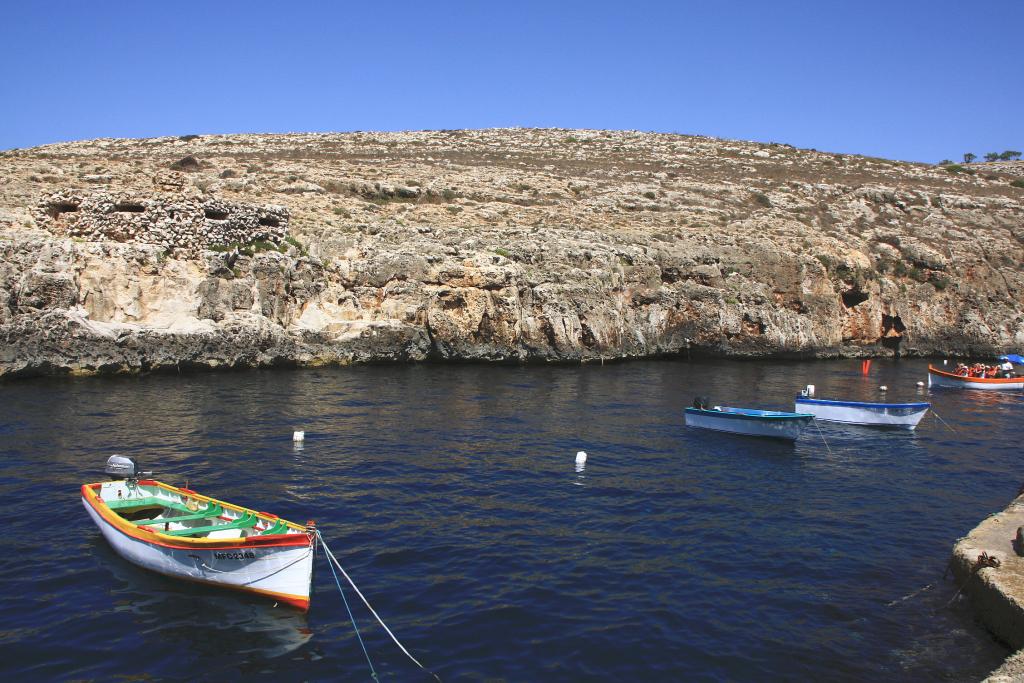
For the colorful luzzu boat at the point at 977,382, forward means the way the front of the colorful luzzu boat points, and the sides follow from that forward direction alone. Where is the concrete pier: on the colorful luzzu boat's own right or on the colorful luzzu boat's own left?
on the colorful luzzu boat's own left

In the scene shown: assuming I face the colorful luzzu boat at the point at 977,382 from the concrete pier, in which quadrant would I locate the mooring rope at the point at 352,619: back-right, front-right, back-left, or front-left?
back-left

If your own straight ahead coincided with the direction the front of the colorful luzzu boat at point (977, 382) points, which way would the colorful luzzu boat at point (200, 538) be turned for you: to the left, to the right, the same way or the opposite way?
the opposite way

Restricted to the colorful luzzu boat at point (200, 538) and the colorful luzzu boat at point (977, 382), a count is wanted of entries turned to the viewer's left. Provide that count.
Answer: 1

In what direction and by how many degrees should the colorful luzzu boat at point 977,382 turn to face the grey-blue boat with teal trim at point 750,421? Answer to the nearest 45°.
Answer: approximately 90° to its left

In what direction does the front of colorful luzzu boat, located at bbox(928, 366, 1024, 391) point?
to the viewer's left

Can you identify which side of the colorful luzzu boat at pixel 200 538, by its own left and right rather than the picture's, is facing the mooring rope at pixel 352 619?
front

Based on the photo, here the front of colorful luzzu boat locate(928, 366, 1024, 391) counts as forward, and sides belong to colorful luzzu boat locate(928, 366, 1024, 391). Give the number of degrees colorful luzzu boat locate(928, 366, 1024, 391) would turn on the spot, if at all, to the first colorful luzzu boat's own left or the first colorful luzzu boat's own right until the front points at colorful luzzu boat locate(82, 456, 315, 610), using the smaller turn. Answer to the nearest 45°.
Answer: approximately 90° to the first colorful luzzu boat's own left

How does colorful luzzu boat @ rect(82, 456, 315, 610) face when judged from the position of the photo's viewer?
facing the viewer and to the right of the viewer

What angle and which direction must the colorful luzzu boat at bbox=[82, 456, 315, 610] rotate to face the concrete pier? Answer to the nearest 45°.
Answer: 0° — it already faces it
